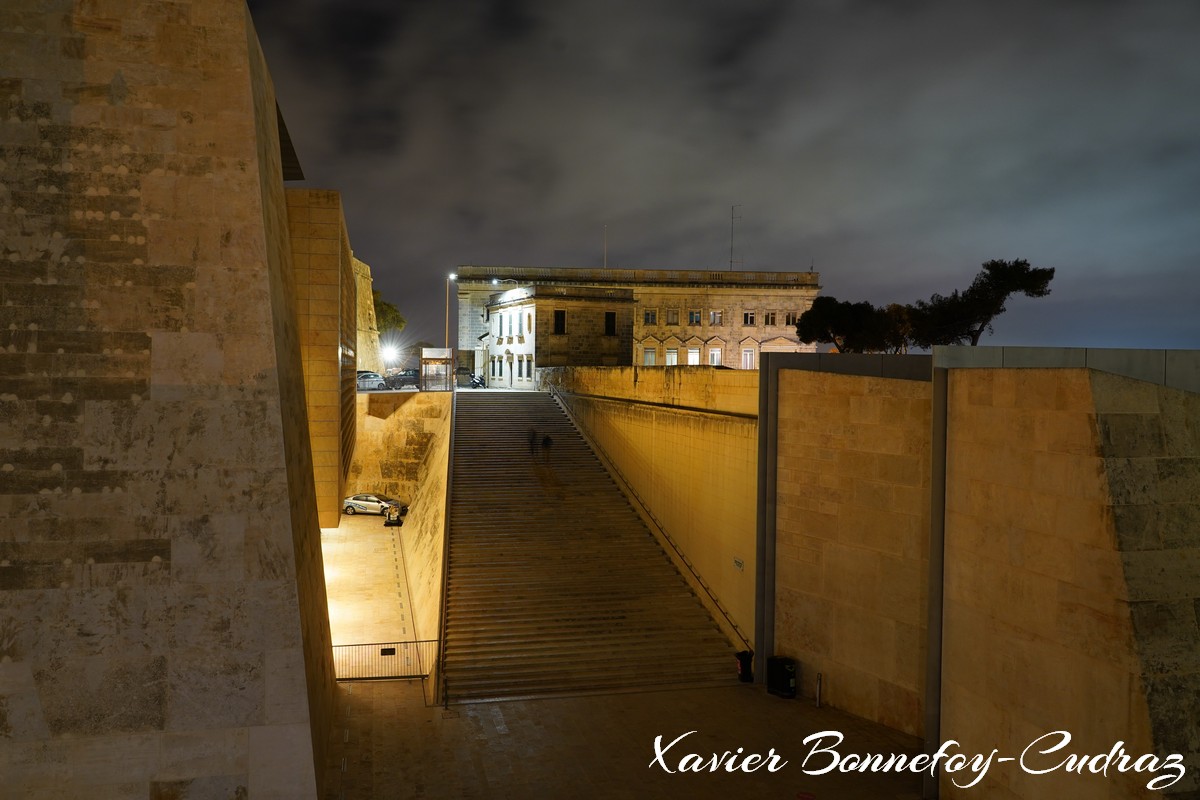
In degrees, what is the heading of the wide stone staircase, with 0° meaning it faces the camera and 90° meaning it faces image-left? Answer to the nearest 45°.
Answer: approximately 0°

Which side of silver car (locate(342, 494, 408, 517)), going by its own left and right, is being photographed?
right

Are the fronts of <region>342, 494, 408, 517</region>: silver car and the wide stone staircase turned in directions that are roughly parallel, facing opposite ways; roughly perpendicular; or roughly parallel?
roughly perpendicular

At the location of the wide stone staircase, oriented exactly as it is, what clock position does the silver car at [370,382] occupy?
The silver car is roughly at 5 o'clock from the wide stone staircase.

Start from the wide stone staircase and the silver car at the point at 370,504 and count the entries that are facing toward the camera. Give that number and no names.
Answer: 1

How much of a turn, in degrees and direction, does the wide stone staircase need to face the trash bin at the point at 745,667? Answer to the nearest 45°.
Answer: approximately 45° to its left
